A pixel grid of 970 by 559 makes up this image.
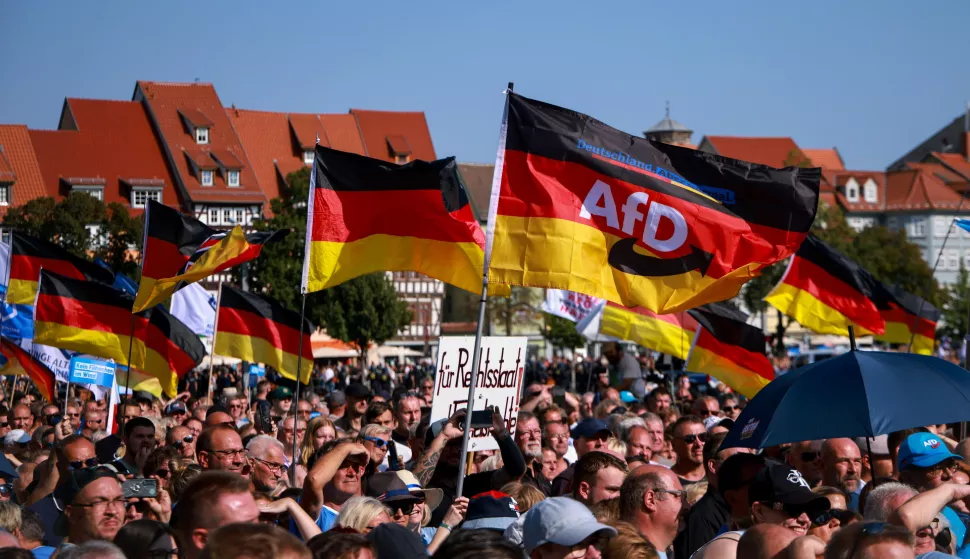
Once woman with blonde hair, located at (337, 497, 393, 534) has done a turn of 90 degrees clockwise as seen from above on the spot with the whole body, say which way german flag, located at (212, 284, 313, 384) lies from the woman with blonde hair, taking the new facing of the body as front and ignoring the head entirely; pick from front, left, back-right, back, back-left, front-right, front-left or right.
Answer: back-right

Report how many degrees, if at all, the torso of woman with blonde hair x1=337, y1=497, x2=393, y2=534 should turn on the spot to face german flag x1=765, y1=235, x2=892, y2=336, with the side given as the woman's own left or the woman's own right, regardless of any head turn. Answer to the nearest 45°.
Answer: approximately 90° to the woman's own left

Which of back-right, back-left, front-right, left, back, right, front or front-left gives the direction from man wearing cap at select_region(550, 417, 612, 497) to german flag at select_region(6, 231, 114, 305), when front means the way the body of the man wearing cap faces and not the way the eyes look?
back

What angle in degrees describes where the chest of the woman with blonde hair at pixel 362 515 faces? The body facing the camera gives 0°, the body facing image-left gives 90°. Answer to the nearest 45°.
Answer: approximately 315°

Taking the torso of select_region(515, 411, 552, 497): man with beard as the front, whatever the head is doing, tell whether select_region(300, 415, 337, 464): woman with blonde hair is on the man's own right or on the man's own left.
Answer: on the man's own right
